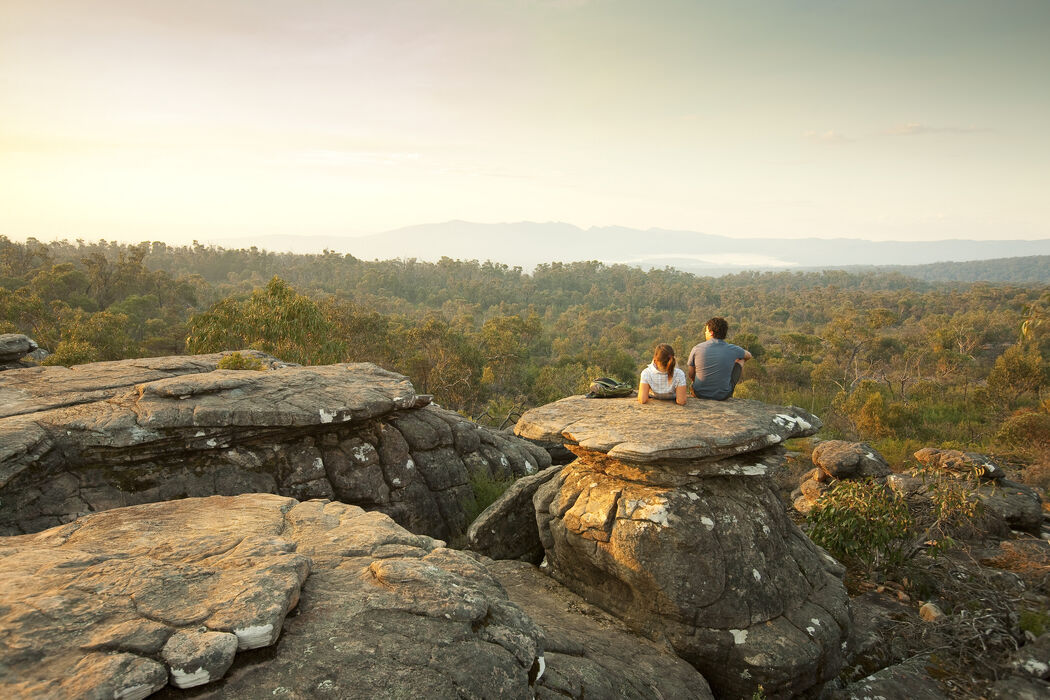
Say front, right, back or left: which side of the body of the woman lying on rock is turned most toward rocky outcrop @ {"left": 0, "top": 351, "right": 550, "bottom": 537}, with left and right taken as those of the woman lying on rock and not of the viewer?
left

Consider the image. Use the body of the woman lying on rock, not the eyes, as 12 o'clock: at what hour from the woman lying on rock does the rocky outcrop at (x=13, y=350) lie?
The rocky outcrop is roughly at 9 o'clock from the woman lying on rock.

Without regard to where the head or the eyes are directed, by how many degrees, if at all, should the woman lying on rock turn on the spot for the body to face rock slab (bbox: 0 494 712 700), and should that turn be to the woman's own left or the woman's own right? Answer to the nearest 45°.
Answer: approximately 135° to the woman's own left
